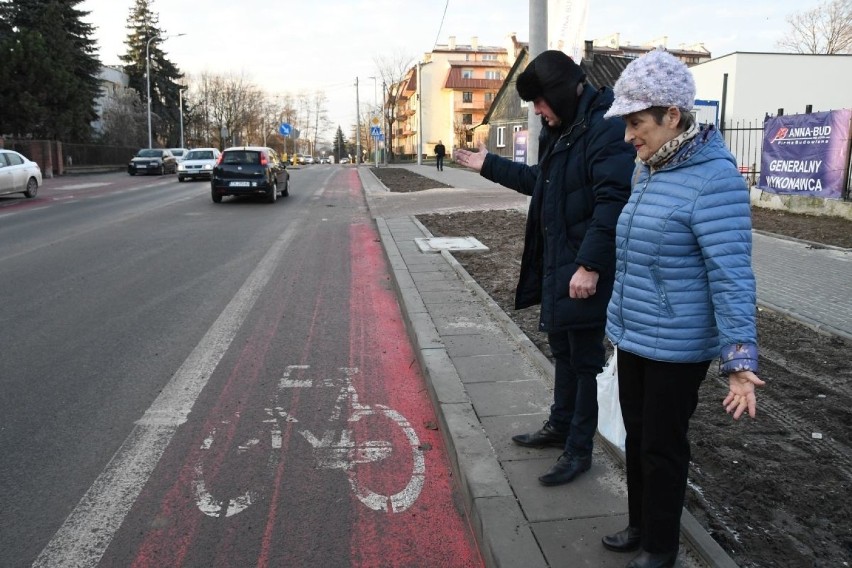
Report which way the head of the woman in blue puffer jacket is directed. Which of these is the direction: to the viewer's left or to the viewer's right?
to the viewer's left

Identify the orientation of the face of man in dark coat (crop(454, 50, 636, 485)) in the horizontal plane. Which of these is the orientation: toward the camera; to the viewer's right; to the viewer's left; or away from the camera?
to the viewer's left

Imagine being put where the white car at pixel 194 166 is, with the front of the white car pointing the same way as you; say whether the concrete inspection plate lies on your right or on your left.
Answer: on your left

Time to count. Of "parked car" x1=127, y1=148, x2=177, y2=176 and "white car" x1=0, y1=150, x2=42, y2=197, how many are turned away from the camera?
0

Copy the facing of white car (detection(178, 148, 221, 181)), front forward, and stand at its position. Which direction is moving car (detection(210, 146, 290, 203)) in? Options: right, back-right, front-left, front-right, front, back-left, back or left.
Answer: front-left

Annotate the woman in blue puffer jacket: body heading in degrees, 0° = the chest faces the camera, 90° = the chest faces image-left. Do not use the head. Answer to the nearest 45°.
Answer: approximately 45°

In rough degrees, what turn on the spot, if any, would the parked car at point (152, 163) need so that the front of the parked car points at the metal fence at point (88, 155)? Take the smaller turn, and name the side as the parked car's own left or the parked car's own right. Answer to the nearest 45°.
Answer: approximately 90° to the parked car's own right

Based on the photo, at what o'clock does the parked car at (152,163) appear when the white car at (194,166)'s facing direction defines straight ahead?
The parked car is roughly at 4 o'clock from the white car.

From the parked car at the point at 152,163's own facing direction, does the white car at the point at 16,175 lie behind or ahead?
ahead

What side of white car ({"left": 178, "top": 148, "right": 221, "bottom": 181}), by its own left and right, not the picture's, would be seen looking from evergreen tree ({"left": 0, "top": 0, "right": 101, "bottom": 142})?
right
